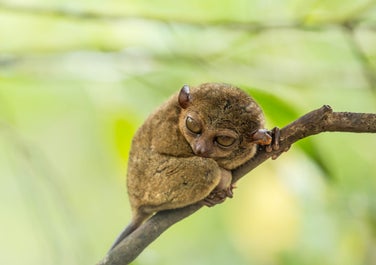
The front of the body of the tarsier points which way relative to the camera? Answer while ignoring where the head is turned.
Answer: to the viewer's right
